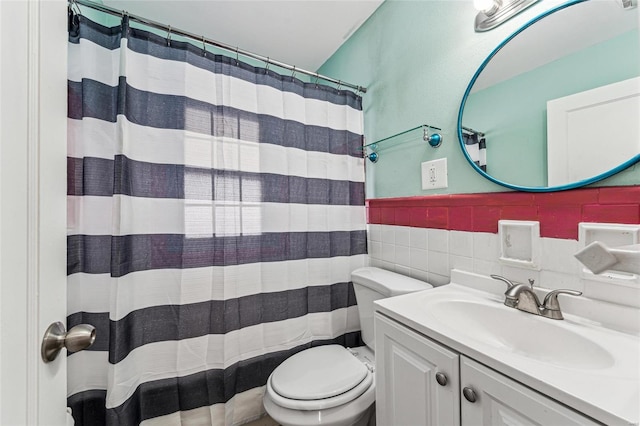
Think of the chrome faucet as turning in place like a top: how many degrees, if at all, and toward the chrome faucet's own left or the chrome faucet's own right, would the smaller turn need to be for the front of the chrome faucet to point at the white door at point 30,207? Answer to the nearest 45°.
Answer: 0° — it already faces it

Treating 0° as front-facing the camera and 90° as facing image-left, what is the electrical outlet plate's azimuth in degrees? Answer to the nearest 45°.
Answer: approximately 45°

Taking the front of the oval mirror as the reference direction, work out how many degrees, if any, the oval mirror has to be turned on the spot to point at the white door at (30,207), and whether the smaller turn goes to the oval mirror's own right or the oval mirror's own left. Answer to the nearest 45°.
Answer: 0° — it already faces it
